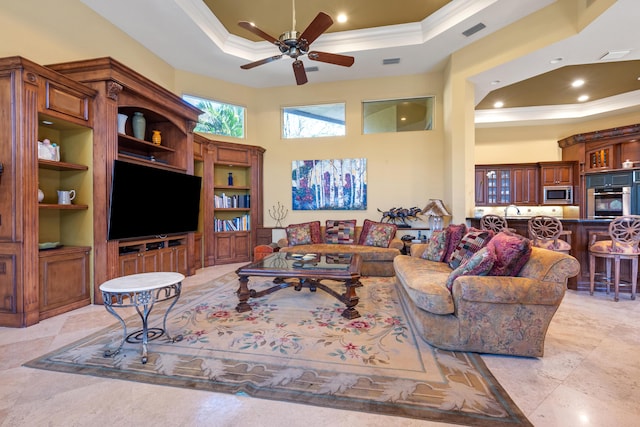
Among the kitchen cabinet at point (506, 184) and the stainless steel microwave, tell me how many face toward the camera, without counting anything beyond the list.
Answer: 2

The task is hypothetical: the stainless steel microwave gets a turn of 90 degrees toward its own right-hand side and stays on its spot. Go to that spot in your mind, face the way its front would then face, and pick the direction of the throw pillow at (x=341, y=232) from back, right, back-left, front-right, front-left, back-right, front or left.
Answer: front-left

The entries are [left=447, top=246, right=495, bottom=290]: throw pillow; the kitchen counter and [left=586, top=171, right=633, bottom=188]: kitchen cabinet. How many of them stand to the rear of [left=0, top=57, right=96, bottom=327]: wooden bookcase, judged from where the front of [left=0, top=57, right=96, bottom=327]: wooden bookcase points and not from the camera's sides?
0

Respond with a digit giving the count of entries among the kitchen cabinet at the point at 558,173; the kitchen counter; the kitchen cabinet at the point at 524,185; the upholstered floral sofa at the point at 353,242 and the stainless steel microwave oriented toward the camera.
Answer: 5

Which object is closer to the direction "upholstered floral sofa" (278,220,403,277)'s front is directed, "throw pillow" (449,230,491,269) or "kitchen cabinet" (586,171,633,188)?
the throw pillow

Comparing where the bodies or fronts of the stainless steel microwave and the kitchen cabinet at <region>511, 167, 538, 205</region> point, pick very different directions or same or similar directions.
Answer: same or similar directions

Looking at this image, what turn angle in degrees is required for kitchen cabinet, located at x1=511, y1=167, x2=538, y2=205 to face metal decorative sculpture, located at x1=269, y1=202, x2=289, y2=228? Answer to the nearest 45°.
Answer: approximately 45° to its right

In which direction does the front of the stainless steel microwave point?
toward the camera

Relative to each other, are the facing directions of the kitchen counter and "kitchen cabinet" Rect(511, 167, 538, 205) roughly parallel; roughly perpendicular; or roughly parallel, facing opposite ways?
roughly parallel

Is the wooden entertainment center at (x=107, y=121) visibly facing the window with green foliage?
no

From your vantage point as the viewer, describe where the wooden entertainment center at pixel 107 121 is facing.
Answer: facing the viewer and to the right of the viewer

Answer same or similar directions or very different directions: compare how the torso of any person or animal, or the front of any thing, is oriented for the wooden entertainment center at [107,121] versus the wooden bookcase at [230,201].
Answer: same or similar directions

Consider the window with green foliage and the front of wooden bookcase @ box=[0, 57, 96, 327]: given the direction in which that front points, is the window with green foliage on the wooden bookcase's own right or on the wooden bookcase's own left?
on the wooden bookcase's own left

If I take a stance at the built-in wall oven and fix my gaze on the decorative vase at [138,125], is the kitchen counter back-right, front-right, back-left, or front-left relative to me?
front-left

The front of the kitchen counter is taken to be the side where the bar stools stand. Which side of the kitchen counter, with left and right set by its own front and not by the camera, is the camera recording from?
front

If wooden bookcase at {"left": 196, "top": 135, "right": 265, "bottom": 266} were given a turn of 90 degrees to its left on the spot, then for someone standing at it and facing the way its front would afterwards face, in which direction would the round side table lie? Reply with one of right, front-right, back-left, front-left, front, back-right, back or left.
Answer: back-right

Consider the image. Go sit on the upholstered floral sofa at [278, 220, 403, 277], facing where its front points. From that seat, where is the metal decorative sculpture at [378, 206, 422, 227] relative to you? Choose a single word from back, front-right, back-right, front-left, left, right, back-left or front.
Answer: back-left

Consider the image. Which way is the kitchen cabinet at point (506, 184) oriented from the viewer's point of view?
toward the camera
